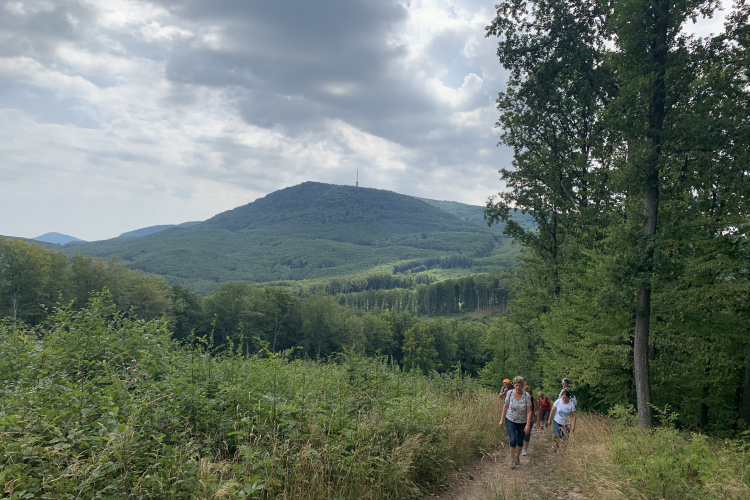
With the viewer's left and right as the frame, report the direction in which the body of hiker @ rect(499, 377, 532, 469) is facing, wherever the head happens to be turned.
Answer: facing the viewer

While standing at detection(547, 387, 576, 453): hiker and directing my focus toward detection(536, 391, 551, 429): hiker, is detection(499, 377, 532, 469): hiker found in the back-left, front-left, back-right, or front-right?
back-left

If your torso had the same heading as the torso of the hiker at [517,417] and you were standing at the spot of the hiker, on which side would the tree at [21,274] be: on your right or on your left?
on your right

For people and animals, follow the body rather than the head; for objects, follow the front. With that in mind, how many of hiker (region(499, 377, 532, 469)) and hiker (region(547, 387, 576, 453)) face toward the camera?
2

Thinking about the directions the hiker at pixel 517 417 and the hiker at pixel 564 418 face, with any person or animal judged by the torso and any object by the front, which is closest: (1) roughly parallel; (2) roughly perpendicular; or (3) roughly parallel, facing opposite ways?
roughly parallel

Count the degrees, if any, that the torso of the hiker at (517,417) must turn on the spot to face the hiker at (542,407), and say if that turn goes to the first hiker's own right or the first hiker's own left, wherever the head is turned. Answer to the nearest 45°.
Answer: approximately 180°

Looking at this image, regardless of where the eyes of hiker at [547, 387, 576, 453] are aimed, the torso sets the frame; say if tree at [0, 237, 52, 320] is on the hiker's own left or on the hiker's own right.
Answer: on the hiker's own right

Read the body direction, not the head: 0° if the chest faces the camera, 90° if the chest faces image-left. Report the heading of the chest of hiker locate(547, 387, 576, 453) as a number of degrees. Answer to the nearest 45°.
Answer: approximately 0°
